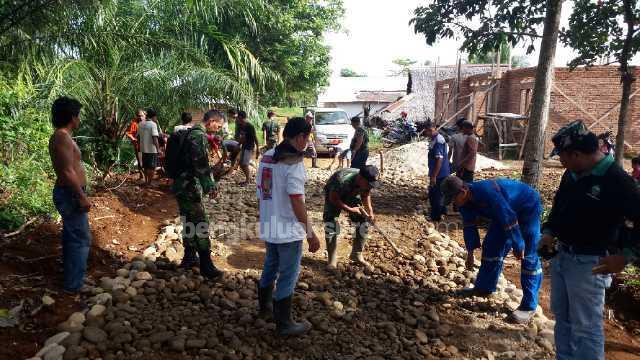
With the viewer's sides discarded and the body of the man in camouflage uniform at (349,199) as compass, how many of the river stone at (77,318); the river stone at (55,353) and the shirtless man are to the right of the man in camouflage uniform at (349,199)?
3

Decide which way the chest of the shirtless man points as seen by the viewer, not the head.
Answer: to the viewer's right

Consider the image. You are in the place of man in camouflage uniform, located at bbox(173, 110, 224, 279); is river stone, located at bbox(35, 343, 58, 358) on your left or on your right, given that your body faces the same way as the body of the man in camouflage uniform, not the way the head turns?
on your right

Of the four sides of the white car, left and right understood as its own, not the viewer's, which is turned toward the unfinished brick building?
left
